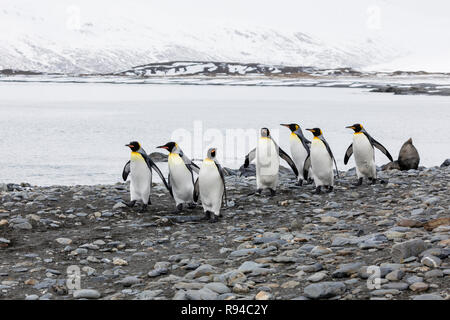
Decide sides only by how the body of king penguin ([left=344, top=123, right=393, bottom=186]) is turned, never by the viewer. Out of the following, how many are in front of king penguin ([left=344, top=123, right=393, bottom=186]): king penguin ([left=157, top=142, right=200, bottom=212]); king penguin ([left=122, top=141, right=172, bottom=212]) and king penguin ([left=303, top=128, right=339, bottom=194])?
3

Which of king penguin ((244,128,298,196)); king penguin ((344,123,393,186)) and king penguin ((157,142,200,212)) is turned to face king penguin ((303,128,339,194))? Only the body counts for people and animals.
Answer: king penguin ((344,123,393,186))

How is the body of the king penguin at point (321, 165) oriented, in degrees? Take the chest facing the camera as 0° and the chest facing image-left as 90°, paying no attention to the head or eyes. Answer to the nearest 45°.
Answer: approximately 45°

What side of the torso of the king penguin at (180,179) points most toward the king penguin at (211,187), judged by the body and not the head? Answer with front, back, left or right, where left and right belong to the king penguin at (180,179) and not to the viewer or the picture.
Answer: left

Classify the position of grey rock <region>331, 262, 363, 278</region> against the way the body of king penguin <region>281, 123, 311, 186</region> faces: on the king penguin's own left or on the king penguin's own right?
on the king penguin's own left

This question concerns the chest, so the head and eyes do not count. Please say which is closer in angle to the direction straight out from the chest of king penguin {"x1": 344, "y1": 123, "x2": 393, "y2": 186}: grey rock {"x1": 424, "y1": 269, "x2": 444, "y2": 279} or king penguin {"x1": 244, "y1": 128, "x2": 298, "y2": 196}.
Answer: the king penguin

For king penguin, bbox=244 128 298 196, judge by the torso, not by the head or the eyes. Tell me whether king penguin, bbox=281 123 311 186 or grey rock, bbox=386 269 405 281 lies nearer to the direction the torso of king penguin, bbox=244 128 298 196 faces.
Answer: the grey rock

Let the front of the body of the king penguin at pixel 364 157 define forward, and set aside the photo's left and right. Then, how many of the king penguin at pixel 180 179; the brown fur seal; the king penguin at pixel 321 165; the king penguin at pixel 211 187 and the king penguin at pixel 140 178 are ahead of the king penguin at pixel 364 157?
4

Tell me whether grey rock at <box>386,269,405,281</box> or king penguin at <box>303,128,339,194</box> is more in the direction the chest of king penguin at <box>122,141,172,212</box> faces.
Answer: the grey rock

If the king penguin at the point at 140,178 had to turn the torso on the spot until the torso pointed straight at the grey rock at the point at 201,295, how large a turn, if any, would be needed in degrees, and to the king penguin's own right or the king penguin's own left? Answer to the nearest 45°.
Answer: approximately 45° to the king penguin's own left
